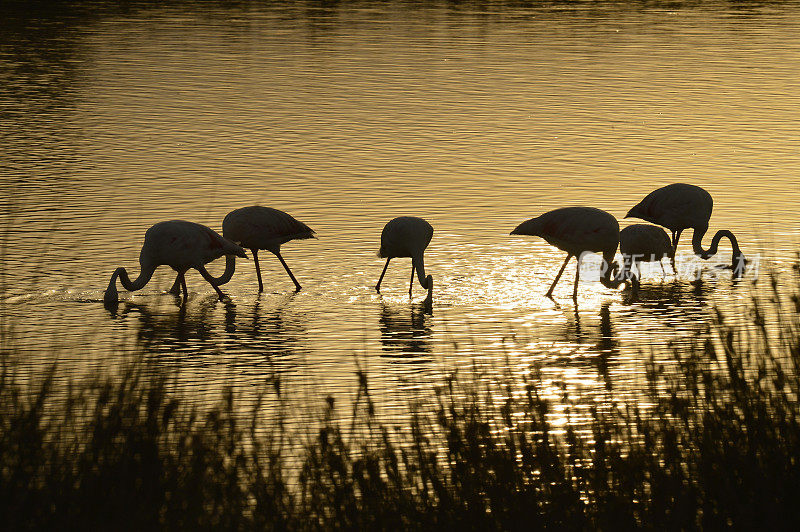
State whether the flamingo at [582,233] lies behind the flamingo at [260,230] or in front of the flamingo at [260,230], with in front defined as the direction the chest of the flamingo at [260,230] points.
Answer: behind

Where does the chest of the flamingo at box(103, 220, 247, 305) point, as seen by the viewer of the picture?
to the viewer's left

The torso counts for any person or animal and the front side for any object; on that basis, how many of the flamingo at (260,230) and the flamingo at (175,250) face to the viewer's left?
2

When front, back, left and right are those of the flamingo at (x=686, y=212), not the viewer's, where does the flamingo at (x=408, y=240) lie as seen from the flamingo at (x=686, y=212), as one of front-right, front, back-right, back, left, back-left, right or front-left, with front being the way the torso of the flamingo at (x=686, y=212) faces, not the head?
back-right

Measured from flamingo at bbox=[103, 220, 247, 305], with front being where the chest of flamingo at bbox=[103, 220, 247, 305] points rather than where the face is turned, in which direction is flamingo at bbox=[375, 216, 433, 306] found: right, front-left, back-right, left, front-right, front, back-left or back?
back

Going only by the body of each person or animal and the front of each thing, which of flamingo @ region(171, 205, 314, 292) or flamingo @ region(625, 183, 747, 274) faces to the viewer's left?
flamingo @ region(171, 205, 314, 292)

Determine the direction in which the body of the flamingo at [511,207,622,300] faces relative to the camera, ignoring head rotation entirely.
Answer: to the viewer's right

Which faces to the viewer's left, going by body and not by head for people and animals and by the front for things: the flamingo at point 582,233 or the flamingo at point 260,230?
the flamingo at point 260,230

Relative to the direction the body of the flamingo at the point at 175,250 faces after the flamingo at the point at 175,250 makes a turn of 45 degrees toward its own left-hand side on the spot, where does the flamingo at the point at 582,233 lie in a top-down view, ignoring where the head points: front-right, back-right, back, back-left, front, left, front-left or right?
back-left

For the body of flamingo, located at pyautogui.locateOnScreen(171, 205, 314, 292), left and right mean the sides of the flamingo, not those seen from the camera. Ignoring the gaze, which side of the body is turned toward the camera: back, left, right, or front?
left

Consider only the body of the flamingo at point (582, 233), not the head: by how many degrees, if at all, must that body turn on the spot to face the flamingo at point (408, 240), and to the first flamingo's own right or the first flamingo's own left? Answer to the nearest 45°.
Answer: approximately 180°

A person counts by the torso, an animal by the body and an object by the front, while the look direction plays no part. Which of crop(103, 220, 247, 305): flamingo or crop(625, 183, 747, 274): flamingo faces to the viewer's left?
crop(103, 220, 247, 305): flamingo
